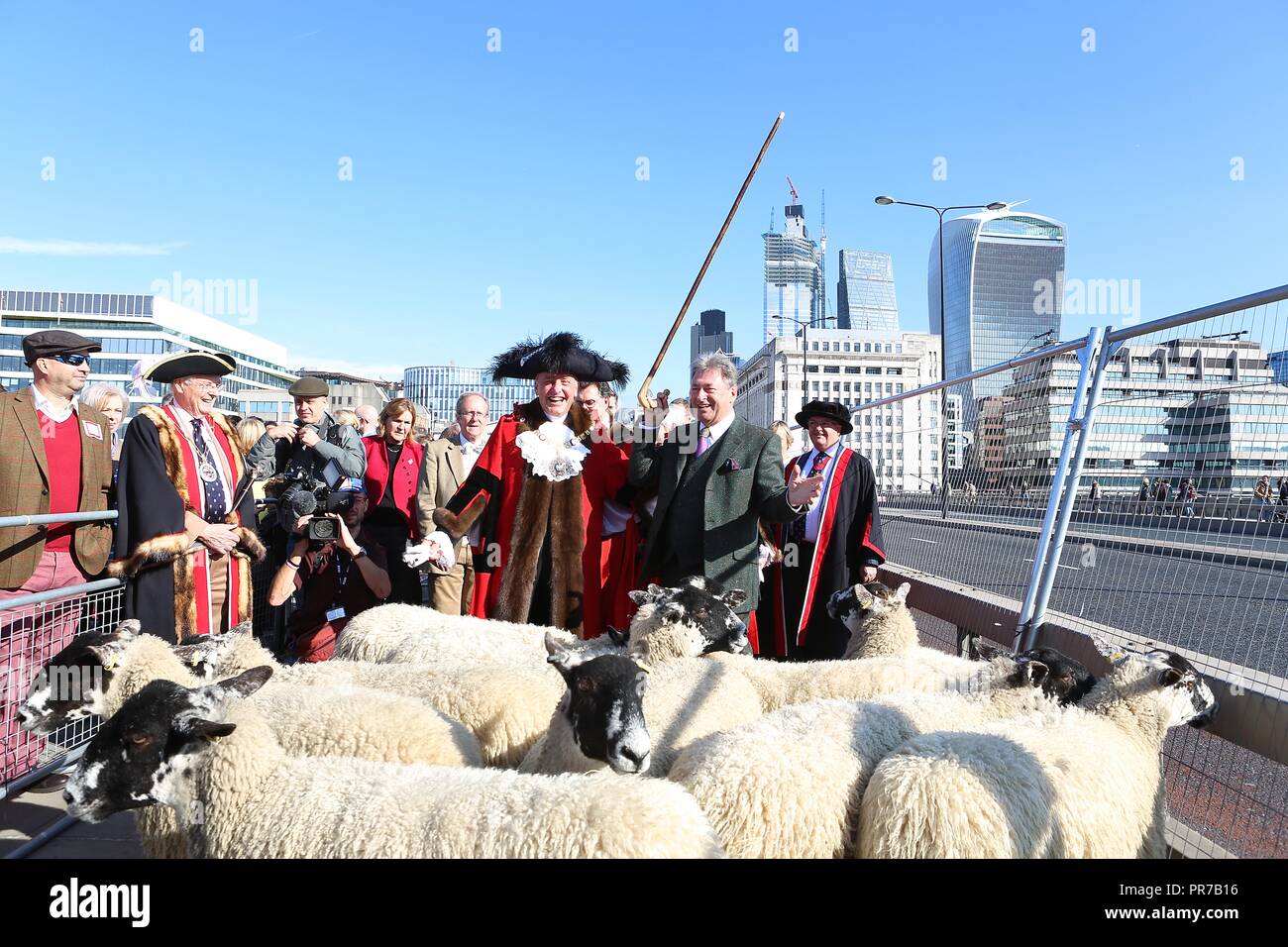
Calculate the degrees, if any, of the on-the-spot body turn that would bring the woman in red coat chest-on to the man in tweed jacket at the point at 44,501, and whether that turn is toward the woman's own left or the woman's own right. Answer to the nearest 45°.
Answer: approximately 45° to the woman's own right

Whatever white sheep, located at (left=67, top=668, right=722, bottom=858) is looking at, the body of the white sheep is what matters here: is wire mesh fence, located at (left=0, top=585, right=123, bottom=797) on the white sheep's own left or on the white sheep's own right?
on the white sheep's own right

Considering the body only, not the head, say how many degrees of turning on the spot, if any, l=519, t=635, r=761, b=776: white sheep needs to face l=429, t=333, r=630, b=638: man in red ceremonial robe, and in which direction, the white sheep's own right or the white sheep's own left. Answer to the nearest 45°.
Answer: approximately 135° to the white sheep's own right

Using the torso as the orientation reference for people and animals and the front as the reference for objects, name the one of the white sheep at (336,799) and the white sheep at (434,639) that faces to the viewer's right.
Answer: the white sheep at (434,639)

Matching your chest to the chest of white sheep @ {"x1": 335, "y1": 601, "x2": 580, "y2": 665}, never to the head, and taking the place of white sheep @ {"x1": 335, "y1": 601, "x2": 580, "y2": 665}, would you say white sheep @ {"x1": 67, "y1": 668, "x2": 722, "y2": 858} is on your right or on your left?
on your right

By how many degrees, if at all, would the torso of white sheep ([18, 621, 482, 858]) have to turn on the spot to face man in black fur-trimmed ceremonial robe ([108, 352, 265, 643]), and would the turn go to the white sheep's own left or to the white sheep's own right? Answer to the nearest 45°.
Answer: approximately 90° to the white sheep's own right

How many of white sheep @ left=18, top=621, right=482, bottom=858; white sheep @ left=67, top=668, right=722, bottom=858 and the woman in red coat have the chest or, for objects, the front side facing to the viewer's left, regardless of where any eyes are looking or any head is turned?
2

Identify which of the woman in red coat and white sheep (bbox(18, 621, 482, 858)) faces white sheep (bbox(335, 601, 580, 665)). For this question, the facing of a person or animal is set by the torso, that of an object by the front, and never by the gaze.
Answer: the woman in red coat

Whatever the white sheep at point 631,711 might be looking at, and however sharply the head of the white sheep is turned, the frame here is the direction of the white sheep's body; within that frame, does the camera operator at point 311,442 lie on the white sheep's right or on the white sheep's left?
on the white sheep's right

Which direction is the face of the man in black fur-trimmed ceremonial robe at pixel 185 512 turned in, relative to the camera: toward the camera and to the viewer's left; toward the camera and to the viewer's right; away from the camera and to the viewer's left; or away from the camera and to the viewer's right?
toward the camera and to the viewer's right
